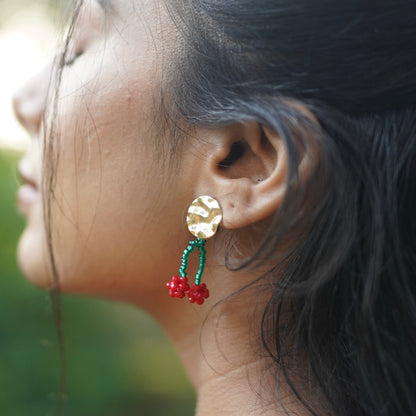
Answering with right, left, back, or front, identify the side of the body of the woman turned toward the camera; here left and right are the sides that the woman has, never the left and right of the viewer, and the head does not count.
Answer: left

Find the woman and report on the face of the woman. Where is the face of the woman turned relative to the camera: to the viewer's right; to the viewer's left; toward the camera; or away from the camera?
to the viewer's left
